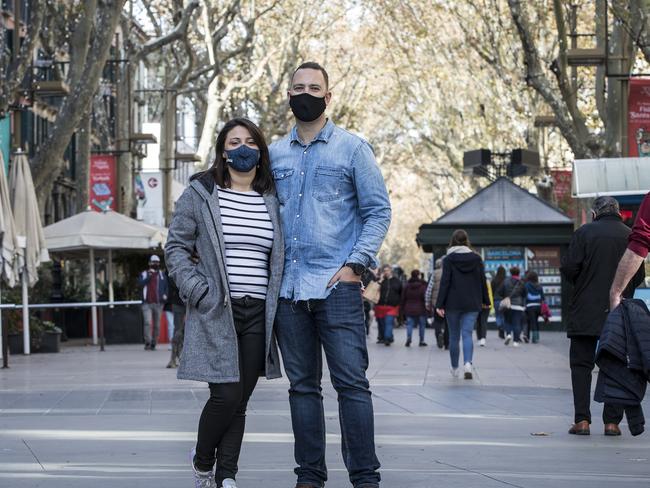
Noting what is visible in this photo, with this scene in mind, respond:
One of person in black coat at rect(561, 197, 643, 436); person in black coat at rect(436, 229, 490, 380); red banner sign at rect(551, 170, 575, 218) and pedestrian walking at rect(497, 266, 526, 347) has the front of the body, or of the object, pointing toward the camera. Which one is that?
the red banner sign

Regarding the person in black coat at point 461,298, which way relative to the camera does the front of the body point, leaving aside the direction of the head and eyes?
away from the camera

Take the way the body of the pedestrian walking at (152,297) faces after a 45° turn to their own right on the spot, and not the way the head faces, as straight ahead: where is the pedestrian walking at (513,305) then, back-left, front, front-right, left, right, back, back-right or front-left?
back-left

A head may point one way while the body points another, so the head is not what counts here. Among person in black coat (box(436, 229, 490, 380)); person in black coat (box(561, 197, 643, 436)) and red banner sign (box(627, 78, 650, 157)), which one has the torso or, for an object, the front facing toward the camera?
the red banner sign

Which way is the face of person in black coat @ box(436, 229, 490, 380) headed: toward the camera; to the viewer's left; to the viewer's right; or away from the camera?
away from the camera
